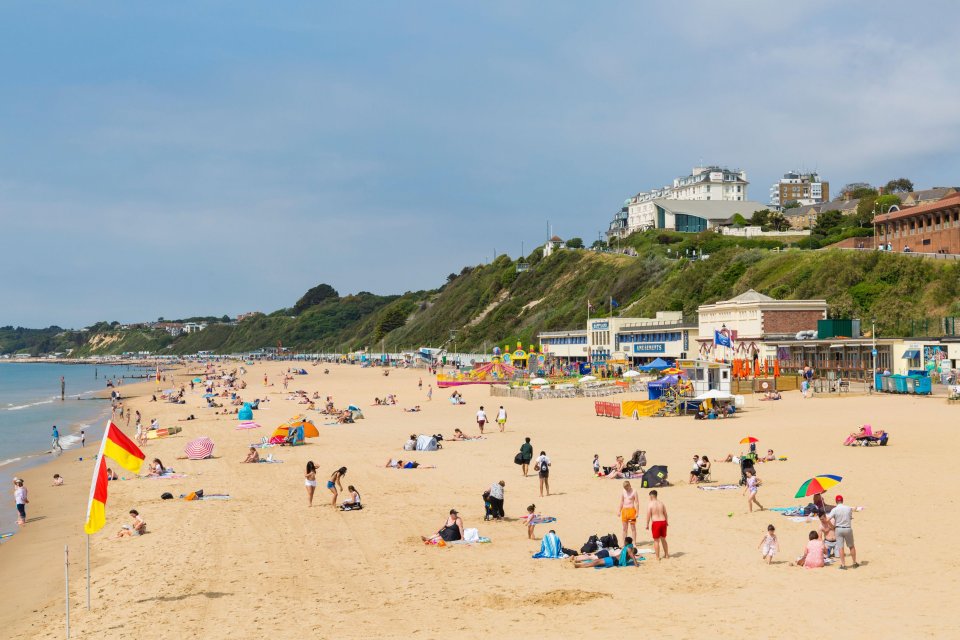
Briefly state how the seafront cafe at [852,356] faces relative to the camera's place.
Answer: facing the viewer and to the left of the viewer

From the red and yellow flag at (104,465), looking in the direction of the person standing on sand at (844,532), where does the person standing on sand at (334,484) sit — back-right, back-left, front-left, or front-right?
front-left

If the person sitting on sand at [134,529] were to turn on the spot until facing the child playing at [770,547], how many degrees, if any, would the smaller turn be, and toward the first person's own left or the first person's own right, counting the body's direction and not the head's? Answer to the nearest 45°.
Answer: approximately 135° to the first person's own left

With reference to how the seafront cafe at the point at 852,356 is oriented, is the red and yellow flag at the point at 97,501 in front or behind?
in front

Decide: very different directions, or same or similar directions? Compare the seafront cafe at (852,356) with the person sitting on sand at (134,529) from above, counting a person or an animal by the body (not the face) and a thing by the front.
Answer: same or similar directions

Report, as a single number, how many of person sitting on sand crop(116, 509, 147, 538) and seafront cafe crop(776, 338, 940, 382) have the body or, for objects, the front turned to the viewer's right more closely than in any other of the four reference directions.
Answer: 0

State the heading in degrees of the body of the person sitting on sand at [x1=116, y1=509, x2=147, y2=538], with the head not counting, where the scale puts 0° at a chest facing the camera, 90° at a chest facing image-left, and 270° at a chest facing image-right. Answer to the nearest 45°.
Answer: approximately 90°

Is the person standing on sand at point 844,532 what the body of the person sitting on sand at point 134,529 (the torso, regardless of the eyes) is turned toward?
no

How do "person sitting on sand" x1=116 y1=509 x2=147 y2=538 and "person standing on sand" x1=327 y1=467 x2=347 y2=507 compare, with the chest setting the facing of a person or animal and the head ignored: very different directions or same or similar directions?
very different directions

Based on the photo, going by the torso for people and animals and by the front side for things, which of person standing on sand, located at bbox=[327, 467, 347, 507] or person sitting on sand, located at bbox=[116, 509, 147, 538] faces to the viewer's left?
the person sitting on sand

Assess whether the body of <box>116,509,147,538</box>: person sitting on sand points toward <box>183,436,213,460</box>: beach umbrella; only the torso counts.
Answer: no

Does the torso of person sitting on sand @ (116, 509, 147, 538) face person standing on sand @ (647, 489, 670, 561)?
no
